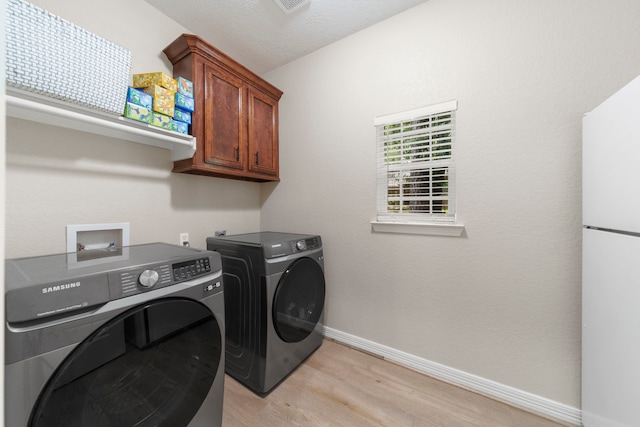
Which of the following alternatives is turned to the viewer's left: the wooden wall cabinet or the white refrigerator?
the white refrigerator

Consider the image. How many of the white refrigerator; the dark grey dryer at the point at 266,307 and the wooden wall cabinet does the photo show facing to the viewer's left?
1

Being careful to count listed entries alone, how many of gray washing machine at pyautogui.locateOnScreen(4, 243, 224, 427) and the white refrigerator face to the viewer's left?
1
